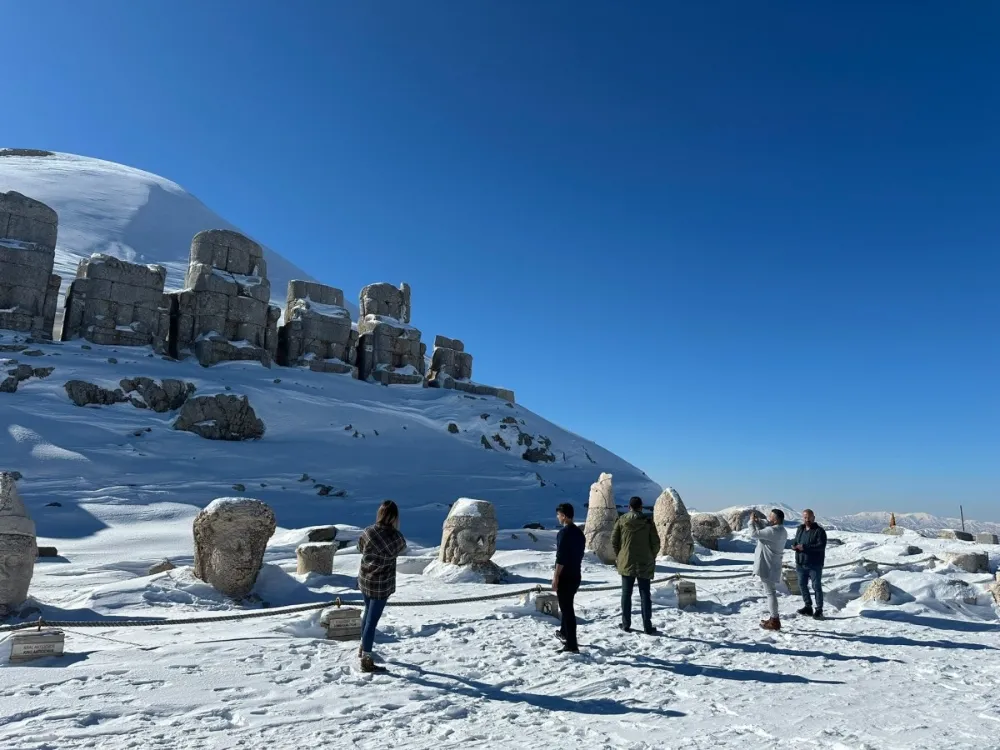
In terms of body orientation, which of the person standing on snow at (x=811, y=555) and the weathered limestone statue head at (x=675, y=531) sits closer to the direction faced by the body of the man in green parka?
the weathered limestone statue head

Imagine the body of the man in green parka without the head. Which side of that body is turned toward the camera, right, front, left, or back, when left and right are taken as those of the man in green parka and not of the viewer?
back

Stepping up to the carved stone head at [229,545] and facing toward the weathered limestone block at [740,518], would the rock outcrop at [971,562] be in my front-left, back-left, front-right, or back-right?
front-right

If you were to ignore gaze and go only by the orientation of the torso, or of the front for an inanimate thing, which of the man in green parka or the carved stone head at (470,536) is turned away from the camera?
the man in green parka

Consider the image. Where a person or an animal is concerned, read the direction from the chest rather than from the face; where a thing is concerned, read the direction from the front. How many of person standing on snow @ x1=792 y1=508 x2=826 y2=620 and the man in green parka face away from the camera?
1

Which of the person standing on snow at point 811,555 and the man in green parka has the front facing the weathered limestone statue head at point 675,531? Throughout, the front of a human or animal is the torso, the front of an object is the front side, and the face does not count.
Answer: the man in green parka

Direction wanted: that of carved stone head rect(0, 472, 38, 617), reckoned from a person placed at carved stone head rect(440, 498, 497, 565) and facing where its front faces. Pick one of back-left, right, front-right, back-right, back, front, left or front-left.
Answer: right

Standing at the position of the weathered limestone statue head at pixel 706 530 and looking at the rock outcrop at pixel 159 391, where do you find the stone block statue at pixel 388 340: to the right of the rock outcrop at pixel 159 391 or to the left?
right

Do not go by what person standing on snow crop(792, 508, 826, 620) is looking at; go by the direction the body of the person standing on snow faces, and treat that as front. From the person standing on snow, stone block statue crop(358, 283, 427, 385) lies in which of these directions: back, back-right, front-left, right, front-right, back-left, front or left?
right

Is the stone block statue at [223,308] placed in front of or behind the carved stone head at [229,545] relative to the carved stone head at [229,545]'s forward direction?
behind

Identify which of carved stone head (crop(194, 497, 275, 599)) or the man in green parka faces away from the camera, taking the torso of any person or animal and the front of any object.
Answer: the man in green parka

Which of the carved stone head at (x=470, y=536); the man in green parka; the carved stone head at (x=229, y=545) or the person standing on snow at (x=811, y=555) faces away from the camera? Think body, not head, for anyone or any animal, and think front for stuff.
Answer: the man in green parka

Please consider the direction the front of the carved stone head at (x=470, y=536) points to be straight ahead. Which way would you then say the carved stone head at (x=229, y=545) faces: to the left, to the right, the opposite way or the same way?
the same way

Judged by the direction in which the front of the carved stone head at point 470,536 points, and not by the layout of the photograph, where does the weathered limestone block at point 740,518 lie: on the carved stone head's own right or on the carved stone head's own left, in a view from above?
on the carved stone head's own left

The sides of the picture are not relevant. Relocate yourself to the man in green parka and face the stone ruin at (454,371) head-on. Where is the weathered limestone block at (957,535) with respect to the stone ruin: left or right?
right

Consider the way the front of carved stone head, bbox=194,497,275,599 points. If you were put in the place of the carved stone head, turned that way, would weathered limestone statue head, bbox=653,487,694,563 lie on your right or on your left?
on your left

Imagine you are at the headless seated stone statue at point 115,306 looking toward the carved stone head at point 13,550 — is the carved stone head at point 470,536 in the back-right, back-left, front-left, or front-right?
front-left

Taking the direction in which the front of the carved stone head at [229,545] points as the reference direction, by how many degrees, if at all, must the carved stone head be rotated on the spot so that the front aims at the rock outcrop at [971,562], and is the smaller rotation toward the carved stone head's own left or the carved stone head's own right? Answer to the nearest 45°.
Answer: approximately 45° to the carved stone head's own left
